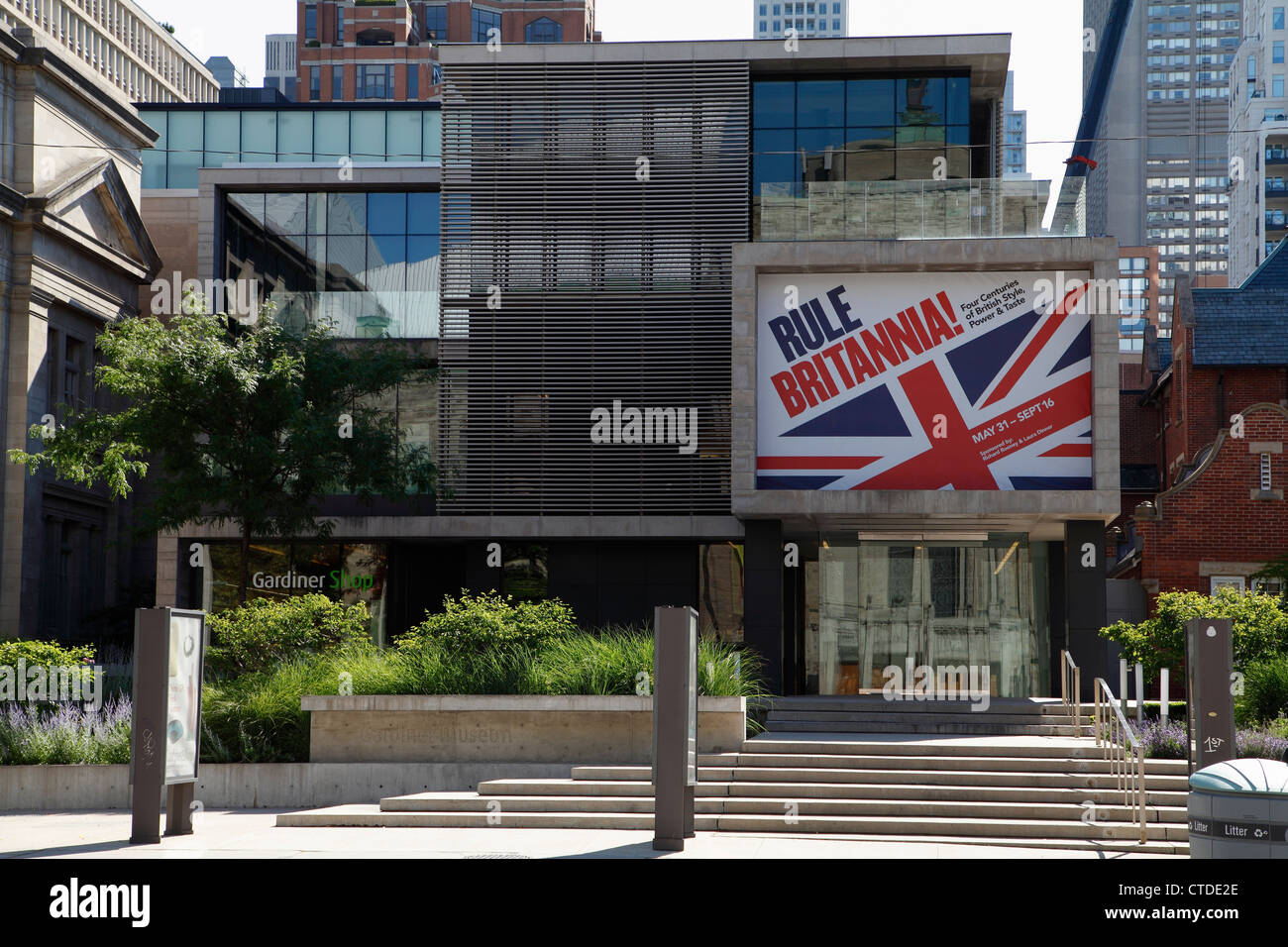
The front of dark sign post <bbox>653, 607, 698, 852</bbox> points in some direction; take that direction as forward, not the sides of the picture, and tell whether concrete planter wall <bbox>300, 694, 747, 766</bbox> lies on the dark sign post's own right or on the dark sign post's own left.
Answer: on the dark sign post's own left

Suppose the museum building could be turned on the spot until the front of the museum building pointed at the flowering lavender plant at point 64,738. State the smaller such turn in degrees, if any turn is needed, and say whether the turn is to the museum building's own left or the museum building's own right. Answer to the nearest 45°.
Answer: approximately 45° to the museum building's own right

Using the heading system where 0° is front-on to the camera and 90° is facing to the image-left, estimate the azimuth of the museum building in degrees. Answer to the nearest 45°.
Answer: approximately 0°

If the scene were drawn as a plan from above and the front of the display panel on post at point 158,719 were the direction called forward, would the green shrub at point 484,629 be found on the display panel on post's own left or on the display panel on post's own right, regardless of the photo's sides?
on the display panel on post's own left

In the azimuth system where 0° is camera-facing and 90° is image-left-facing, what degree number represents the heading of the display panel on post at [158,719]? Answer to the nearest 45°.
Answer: approximately 270°

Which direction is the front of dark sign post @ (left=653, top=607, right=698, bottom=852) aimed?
to the viewer's right

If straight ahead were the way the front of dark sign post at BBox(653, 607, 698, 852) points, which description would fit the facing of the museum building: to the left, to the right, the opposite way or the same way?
to the right
